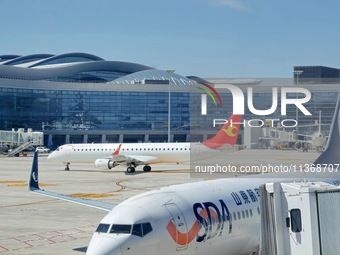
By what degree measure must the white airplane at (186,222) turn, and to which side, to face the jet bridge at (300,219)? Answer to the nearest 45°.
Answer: approximately 90° to its left

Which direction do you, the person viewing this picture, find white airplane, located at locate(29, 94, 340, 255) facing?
facing the viewer and to the left of the viewer
